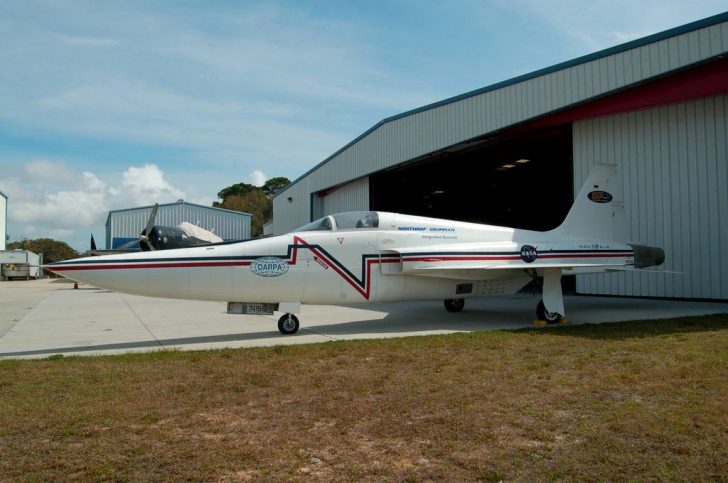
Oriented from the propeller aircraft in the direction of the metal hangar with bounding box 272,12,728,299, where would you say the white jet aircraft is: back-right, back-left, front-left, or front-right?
front-right

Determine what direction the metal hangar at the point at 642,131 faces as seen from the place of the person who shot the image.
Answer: facing the viewer and to the left of the viewer

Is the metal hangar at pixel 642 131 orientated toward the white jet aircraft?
yes

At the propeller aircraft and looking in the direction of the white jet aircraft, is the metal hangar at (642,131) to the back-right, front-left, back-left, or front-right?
front-left

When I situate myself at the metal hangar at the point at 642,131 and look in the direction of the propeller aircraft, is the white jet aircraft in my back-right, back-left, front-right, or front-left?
front-left

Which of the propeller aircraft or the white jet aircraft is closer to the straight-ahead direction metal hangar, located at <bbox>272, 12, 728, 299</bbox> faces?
the white jet aircraft

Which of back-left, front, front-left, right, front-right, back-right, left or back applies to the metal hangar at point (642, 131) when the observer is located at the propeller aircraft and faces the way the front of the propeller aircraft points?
left

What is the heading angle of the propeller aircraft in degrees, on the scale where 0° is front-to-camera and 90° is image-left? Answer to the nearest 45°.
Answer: approximately 45°

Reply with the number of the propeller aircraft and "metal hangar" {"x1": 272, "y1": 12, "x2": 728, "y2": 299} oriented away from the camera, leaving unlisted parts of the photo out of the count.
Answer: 0

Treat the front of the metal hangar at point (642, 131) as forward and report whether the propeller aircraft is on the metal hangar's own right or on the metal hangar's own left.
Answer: on the metal hangar's own right
